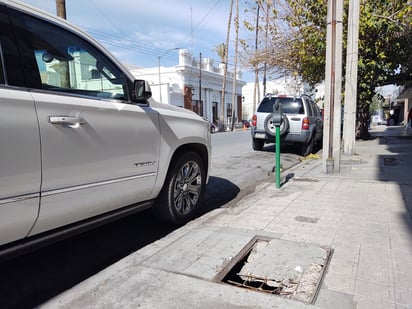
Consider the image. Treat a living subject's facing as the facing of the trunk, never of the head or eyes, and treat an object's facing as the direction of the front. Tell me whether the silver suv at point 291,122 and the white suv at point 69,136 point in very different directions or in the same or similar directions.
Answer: same or similar directions

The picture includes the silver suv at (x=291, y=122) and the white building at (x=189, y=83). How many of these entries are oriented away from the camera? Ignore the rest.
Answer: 1

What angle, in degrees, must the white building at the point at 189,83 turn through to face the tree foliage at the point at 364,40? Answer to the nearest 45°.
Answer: approximately 45° to its right

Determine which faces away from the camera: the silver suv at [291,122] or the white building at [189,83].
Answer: the silver suv

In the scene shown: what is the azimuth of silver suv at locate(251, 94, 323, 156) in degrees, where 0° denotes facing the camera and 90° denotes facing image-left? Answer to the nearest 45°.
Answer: approximately 180°

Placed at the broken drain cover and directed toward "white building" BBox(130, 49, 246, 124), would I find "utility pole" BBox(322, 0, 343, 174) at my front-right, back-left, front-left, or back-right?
front-right

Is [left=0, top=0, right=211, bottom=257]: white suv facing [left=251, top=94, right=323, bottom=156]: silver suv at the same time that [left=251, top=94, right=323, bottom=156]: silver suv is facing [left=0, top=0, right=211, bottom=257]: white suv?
no

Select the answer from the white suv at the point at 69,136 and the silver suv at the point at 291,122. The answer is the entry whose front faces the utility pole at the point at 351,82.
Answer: the white suv at the point at 69,136

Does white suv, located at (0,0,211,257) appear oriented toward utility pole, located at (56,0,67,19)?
no

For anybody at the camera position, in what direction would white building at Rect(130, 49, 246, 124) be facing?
facing the viewer and to the right of the viewer

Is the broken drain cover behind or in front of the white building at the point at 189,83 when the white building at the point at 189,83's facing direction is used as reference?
in front

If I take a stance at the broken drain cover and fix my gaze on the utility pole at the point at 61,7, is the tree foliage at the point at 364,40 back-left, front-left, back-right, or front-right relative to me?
front-right

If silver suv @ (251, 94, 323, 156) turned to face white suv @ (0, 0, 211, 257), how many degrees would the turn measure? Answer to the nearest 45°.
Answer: approximately 180°

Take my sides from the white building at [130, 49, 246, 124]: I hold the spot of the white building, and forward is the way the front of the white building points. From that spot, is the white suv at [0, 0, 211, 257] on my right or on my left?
on my right

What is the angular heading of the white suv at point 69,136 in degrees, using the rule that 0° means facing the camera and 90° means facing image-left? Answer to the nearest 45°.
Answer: approximately 225°

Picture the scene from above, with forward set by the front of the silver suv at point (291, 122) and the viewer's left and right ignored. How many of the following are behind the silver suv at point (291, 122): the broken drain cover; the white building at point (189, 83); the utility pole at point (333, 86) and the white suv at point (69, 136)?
3

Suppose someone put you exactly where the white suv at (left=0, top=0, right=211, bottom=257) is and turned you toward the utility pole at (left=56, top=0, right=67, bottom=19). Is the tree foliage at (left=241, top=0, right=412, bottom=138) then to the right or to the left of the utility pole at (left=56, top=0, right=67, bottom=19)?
right

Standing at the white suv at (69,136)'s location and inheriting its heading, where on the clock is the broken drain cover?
The broken drain cover is roughly at 2 o'clock from the white suv.

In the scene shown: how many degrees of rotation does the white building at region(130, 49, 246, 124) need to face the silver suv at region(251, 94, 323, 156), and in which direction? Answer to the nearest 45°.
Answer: approximately 45° to its right
